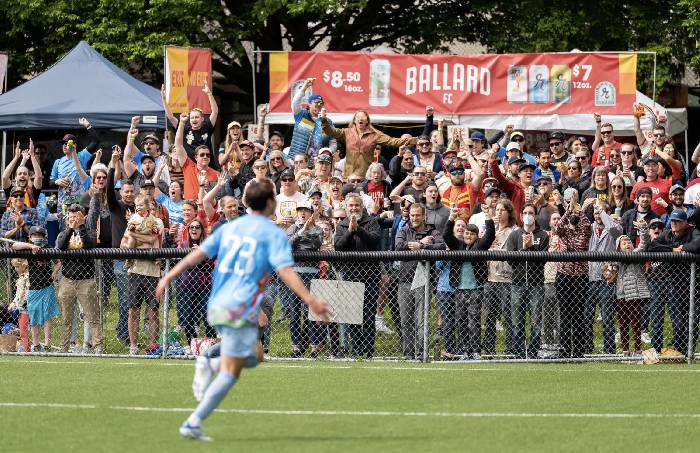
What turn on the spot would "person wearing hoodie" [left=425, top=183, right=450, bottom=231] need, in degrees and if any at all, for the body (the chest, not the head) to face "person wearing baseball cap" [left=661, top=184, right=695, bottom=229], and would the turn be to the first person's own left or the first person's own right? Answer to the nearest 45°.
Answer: approximately 90° to the first person's own left

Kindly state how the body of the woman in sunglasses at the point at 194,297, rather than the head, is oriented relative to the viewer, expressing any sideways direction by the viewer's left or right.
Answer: facing the viewer

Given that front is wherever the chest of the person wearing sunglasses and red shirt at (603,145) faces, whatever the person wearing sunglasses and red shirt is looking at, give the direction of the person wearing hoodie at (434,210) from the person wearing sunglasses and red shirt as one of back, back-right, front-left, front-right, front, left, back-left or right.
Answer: front-right

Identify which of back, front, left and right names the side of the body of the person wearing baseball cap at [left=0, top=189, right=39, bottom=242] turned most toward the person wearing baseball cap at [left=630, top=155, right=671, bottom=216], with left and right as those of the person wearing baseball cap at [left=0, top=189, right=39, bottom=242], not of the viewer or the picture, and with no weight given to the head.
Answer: left

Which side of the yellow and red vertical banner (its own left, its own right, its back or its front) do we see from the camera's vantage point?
front

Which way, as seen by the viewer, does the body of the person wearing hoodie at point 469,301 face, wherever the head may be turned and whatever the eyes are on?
toward the camera

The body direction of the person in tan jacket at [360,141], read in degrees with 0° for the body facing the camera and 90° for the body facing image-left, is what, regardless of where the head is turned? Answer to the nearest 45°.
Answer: approximately 0°

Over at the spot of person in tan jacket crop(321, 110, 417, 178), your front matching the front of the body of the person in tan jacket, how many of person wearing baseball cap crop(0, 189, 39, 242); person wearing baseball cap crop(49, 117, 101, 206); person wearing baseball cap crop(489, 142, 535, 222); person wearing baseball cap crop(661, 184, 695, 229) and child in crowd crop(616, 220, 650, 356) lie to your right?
2

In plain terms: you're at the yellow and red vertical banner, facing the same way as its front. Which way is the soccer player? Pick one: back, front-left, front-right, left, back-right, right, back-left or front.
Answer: front

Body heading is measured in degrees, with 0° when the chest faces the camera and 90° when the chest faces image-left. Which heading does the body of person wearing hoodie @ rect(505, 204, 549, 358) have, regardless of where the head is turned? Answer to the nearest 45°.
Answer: approximately 0°
